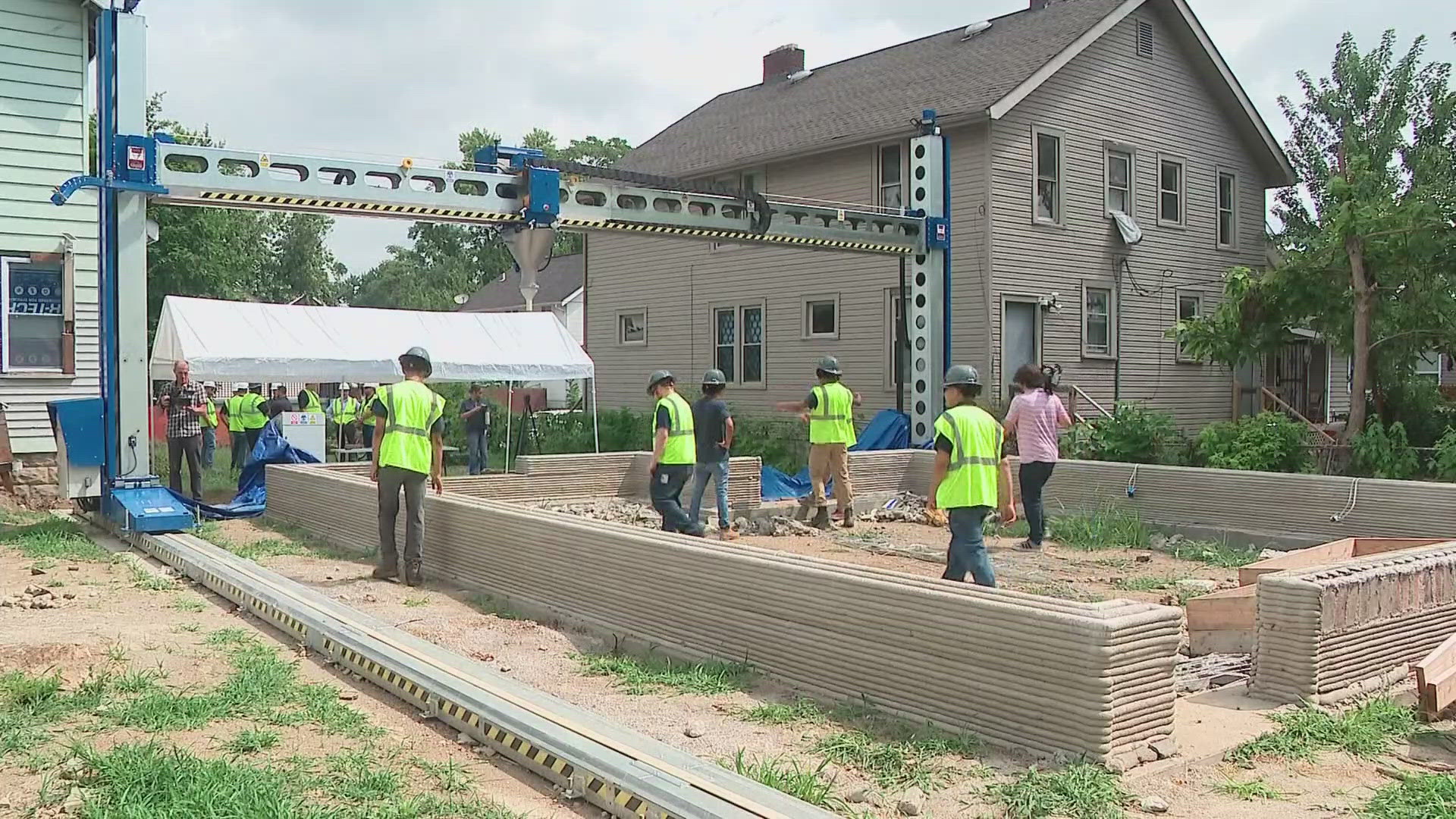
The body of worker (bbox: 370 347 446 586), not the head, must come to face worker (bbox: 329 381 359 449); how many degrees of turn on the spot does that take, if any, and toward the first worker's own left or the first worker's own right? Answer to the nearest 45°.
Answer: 0° — they already face them

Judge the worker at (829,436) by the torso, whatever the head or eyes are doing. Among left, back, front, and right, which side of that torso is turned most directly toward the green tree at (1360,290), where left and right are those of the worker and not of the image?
right

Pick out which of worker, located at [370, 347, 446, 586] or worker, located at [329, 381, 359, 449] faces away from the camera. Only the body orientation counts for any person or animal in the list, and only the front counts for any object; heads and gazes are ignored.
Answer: worker, located at [370, 347, 446, 586]

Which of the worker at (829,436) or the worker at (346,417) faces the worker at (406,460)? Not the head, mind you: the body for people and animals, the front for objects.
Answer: the worker at (346,417)

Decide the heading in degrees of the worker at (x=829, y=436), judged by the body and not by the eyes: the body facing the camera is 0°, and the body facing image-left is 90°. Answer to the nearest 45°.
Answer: approximately 180°

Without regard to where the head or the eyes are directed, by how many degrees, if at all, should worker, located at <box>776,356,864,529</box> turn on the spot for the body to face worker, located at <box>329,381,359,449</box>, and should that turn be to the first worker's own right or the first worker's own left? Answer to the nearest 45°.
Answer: approximately 45° to the first worker's own left

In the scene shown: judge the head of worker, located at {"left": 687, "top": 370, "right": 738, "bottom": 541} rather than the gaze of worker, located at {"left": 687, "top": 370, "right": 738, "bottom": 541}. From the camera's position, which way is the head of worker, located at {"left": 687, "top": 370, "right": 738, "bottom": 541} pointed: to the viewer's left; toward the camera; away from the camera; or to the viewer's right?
away from the camera

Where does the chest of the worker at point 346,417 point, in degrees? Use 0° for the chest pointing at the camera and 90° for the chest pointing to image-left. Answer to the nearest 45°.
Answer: approximately 0°
